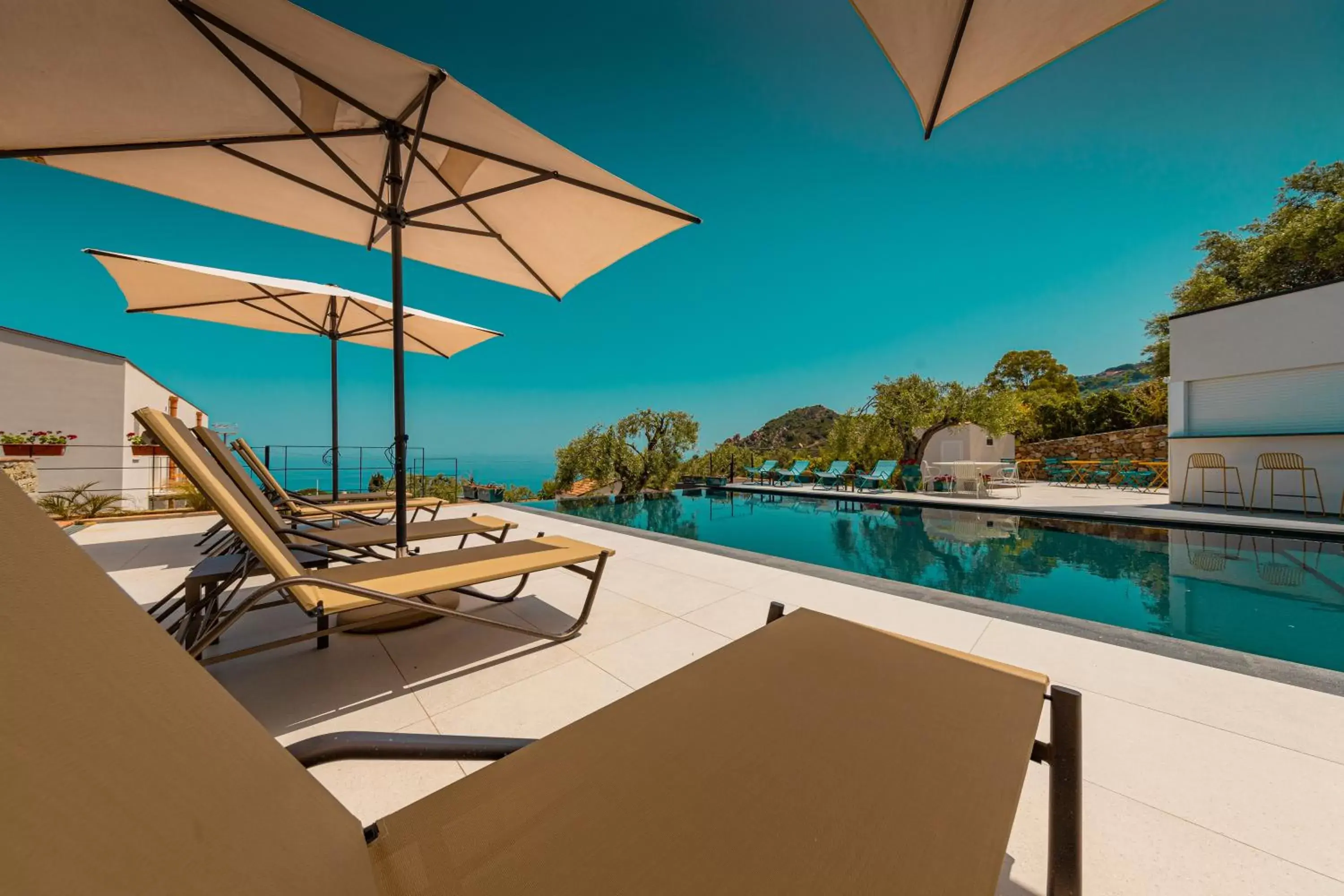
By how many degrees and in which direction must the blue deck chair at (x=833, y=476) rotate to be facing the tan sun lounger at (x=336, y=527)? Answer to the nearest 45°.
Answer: approximately 45° to its left

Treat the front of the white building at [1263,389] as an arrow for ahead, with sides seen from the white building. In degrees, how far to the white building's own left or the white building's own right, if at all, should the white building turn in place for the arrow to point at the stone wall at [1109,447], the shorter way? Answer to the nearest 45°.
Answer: approximately 90° to the white building's own right

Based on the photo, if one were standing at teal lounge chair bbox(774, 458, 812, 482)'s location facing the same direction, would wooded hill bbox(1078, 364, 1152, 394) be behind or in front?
behind

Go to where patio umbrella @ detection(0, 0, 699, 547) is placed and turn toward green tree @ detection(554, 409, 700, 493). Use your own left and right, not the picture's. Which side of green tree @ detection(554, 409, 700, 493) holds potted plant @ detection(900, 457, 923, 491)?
right

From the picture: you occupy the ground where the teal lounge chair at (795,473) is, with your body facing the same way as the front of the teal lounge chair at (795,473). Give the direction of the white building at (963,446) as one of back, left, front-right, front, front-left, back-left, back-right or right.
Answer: back-left

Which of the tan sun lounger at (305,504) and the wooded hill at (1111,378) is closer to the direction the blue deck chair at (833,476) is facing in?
the tan sun lounger

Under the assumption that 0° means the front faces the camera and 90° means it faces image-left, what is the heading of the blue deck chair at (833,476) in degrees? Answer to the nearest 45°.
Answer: approximately 45°

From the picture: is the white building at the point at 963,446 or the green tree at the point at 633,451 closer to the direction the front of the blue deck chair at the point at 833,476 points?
the green tree

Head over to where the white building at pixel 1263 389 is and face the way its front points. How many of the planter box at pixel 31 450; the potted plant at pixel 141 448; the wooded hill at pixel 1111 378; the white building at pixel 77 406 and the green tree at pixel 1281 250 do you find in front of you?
3

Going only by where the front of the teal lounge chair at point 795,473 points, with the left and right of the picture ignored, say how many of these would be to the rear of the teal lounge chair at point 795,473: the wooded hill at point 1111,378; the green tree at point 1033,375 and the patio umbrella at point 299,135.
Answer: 2
